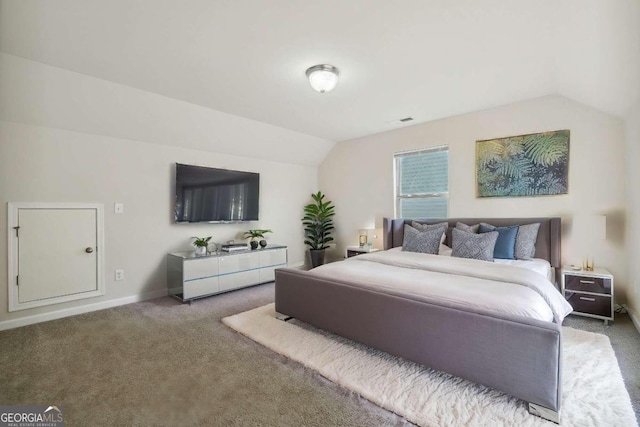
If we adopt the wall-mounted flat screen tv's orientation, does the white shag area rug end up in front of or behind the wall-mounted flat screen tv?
in front

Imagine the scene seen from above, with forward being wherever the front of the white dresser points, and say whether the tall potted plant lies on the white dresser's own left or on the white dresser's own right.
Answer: on the white dresser's own left

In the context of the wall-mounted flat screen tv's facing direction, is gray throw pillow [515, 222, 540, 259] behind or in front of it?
in front

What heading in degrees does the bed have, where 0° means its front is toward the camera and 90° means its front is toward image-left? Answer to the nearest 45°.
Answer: approximately 45°

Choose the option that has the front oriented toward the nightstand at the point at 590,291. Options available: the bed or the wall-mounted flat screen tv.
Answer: the wall-mounted flat screen tv

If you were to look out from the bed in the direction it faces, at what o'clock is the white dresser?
The white dresser is roughly at 2 o'clock from the bed.

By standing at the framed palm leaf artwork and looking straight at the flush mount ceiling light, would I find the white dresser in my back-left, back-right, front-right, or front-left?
front-right

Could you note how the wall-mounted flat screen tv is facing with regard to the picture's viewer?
facing the viewer and to the right of the viewer

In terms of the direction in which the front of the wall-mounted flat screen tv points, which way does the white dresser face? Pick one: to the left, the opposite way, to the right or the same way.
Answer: the same way

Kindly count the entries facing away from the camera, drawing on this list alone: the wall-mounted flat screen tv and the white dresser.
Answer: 0

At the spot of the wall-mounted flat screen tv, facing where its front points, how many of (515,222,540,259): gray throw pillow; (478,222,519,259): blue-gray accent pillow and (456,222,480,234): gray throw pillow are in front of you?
3

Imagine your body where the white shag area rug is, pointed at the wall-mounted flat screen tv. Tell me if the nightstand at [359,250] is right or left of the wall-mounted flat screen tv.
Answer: right

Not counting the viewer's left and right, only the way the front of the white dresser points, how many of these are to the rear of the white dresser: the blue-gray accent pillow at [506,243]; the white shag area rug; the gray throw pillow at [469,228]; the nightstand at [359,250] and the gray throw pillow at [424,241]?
0

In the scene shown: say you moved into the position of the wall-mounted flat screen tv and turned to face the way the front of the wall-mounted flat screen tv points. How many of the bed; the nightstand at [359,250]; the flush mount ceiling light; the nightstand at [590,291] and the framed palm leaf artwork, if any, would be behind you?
0

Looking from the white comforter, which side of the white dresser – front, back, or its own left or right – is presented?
front

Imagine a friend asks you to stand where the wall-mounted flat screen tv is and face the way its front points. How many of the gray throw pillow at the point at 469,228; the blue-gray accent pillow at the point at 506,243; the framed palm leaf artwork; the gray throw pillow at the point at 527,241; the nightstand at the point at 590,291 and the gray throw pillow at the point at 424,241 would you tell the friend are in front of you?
6
